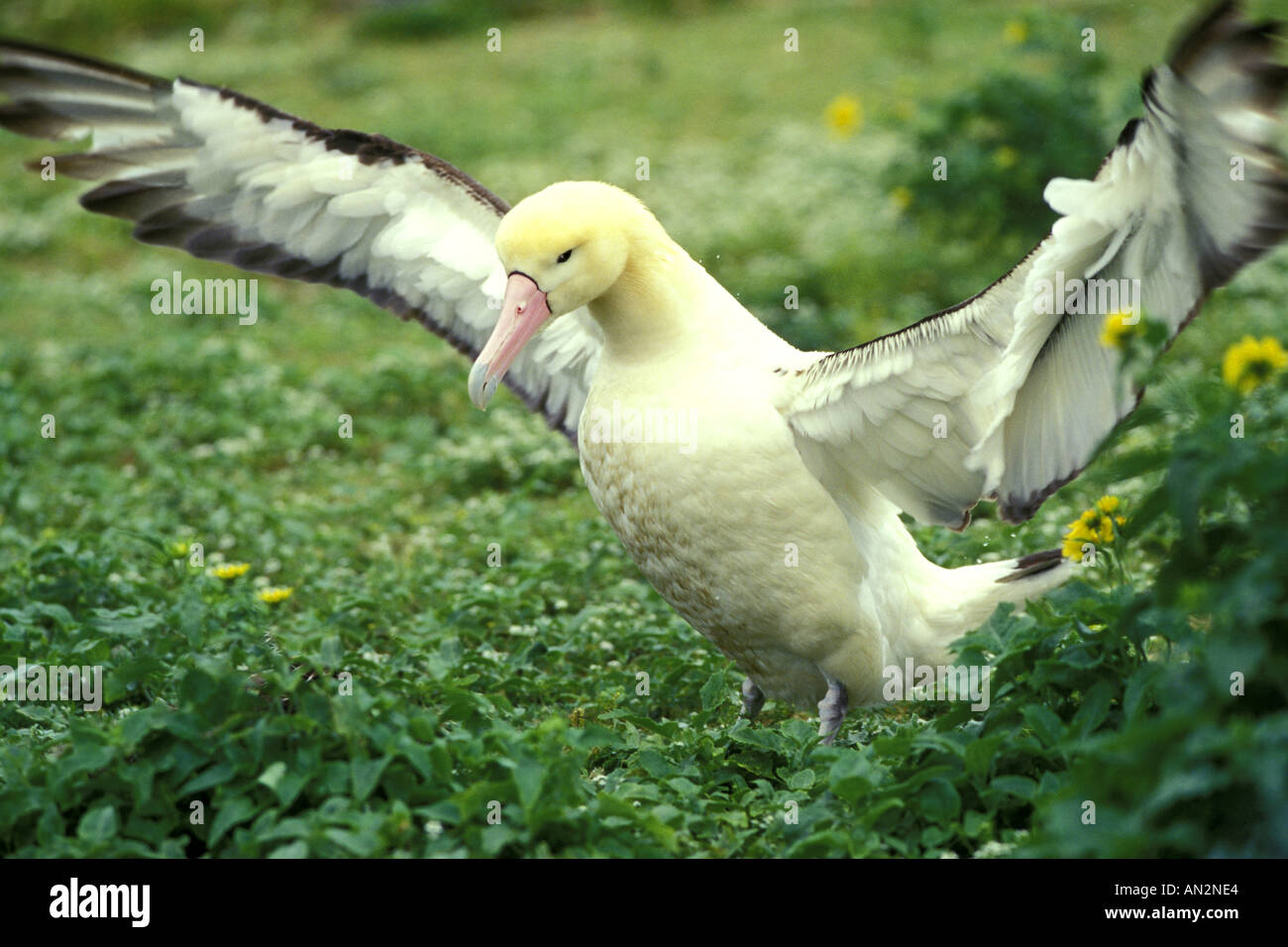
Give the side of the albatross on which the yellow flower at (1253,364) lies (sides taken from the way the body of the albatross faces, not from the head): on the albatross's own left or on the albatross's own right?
on the albatross's own left

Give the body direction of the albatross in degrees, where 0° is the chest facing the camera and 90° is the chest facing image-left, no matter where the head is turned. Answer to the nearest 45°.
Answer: approximately 45°

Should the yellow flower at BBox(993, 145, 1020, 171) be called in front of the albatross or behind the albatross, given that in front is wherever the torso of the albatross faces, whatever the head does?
behind
